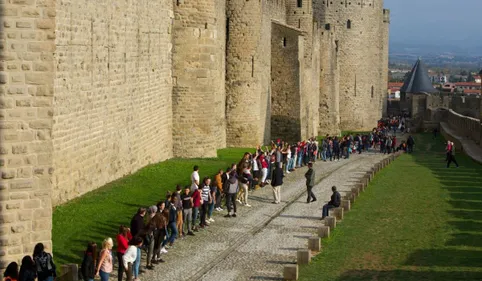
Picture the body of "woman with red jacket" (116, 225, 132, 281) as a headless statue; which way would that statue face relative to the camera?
to the viewer's right

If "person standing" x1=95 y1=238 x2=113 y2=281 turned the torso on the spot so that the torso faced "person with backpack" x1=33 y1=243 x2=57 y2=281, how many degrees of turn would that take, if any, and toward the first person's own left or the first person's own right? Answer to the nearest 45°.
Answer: approximately 135° to the first person's own right

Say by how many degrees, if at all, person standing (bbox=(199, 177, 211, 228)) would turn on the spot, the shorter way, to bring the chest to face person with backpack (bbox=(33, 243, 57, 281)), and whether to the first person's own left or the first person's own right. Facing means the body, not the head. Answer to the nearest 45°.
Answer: approximately 45° to the first person's own right

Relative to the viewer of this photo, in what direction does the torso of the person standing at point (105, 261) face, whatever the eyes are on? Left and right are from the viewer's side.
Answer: facing to the right of the viewer

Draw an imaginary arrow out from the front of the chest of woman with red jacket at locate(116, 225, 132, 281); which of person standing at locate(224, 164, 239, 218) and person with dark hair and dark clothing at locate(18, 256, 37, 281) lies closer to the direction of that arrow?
the person standing

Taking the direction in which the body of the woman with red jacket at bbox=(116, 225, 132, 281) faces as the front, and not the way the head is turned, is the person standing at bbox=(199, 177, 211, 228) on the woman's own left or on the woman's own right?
on the woman's own left

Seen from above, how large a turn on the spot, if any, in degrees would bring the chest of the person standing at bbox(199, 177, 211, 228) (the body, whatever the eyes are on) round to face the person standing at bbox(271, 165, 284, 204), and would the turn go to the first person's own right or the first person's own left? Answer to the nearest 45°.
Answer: approximately 90° to the first person's own left

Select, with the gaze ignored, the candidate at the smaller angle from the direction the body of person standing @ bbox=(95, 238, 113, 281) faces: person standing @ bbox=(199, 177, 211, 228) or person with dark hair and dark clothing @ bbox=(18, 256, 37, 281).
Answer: the person standing

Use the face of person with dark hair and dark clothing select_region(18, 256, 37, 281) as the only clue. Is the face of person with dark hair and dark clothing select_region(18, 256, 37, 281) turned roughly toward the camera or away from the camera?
away from the camera
